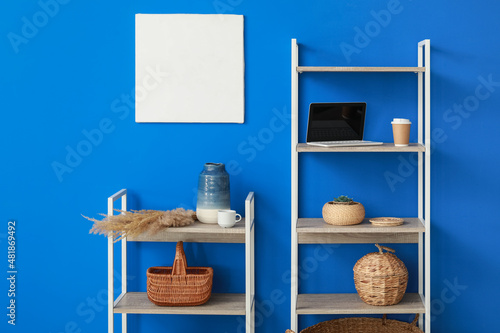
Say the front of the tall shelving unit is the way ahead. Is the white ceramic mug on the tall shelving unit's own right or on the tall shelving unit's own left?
on the tall shelving unit's own right

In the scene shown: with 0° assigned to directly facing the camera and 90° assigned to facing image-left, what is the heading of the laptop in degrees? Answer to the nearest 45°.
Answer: approximately 315°

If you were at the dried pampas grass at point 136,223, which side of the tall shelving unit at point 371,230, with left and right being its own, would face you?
right

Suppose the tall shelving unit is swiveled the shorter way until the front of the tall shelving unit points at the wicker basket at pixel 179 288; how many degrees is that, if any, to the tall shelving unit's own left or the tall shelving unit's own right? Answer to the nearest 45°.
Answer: approximately 90° to the tall shelving unit's own right

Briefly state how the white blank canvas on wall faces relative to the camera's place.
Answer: facing the viewer

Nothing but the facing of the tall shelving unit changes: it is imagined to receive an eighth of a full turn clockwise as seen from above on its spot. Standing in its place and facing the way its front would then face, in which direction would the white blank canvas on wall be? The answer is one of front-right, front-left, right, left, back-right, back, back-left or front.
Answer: front-right

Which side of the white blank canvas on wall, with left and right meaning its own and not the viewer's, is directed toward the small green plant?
left

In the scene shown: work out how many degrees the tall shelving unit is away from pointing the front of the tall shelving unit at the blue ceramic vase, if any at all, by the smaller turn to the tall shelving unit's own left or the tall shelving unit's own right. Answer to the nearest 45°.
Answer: approximately 90° to the tall shelving unit's own right
